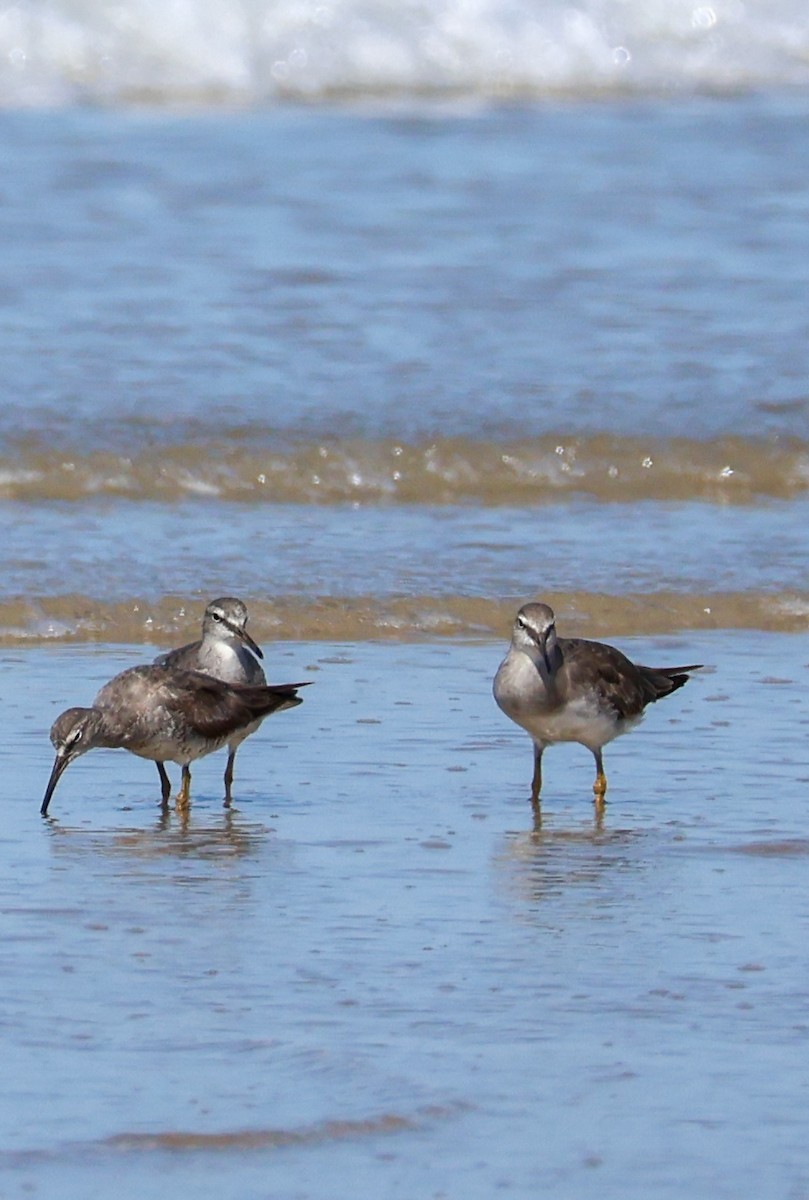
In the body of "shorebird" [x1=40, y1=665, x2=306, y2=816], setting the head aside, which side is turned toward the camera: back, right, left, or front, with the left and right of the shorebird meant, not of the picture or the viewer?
left

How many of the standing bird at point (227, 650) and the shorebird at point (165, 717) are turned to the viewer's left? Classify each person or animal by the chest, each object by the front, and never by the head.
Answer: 1

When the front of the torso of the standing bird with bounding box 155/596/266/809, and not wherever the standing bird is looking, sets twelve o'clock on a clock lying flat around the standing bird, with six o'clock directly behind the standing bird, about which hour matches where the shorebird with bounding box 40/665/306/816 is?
The shorebird is roughly at 2 o'clock from the standing bird.

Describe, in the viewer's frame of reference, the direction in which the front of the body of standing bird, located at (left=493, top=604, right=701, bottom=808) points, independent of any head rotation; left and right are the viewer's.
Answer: facing the viewer and to the left of the viewer

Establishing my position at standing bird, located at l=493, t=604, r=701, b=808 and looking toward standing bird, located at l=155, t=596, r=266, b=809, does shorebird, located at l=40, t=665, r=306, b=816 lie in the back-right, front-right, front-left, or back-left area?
front-left

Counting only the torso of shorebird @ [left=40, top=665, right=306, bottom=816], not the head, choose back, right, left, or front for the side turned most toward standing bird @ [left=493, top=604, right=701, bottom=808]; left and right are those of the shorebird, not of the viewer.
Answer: back

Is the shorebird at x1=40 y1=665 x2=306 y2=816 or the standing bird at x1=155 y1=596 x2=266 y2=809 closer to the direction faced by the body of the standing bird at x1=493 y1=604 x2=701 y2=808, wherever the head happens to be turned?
the shorebird

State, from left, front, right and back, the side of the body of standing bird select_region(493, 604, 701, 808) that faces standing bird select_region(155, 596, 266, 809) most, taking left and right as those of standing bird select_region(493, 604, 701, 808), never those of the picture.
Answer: right

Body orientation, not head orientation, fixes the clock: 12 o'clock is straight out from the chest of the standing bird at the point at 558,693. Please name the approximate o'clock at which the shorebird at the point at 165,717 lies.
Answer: The shorebird is roughly at 1 o'clock from the standing bird.

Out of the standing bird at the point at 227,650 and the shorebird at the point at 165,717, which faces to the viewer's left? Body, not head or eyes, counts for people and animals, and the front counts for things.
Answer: the shorebird

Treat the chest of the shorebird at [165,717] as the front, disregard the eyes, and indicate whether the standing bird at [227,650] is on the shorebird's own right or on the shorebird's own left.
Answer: on the shorebird's own right
